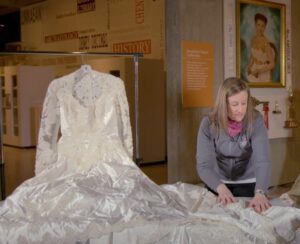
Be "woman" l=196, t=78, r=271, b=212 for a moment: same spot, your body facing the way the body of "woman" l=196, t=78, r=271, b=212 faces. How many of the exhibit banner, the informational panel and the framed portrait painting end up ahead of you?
0

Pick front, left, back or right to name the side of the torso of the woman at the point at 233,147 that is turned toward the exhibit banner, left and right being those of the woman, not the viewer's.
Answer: back

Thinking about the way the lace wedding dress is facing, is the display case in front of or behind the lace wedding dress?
behind

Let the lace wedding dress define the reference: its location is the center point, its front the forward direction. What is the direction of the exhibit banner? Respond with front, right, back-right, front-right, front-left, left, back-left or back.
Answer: back

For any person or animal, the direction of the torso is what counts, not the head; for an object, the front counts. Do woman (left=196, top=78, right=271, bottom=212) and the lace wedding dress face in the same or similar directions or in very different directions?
same or similar directions

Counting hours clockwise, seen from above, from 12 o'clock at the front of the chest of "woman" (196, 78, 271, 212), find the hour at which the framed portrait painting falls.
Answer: The framed portrait painting is roughly at 6 o'clock from the woman.

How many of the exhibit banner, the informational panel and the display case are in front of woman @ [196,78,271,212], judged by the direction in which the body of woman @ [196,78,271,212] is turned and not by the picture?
0

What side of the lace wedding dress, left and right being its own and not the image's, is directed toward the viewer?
front

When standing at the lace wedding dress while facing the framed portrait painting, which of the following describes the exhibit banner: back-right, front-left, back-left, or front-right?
front-left

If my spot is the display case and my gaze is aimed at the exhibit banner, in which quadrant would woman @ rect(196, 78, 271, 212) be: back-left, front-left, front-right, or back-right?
front-right

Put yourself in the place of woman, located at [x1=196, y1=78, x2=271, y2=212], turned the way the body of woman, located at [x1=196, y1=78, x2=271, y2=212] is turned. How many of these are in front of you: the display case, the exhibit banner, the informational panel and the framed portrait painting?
0

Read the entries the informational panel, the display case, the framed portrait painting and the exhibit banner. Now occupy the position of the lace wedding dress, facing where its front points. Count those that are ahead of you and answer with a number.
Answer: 0

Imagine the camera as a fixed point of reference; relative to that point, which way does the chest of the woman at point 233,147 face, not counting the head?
toward the camera

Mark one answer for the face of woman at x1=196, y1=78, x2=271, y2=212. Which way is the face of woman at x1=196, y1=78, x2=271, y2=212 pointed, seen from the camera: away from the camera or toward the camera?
toward the camera

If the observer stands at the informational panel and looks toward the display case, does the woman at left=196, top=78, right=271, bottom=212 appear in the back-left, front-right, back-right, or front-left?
back-left
